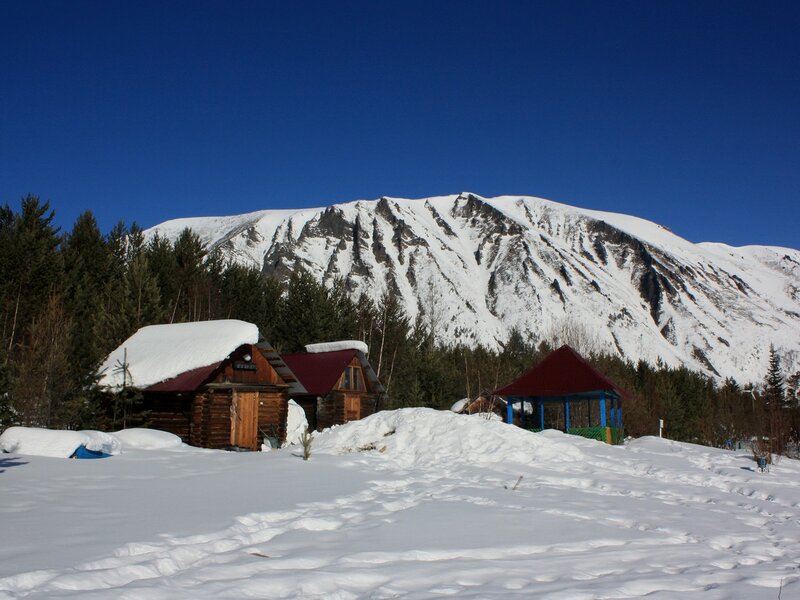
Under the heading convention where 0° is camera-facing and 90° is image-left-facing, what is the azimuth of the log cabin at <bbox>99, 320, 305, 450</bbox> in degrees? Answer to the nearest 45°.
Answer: approximately 315°

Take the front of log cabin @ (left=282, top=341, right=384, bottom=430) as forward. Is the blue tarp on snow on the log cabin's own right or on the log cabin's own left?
on the log cabin's own right

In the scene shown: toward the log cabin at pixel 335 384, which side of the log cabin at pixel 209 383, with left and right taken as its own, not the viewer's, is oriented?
left

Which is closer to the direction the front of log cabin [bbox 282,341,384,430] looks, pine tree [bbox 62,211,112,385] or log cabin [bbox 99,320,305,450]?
the log cabin

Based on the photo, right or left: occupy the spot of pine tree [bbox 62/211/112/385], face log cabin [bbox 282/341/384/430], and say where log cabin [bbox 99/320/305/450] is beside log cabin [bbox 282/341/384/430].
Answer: right

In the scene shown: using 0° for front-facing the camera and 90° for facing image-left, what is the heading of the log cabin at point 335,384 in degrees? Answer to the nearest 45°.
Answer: approximately 315°

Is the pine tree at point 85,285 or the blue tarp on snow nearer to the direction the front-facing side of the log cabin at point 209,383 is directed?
the blue tarp on snow

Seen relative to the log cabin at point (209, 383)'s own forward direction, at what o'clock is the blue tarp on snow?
The blue tarp on snow is roughly at 2 o'clock from the log cabin.
